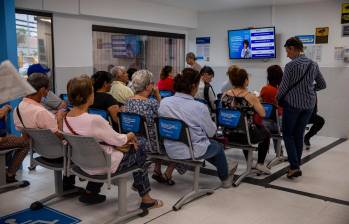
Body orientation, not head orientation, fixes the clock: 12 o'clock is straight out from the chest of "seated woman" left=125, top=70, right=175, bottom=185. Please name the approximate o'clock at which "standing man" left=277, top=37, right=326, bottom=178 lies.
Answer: The standing man is roughly at 1 o'clock from the seated woman.

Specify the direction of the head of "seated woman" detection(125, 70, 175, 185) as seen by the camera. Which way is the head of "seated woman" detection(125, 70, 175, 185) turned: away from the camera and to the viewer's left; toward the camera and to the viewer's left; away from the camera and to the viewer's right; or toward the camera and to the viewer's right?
away from the camera and to the viewer's right

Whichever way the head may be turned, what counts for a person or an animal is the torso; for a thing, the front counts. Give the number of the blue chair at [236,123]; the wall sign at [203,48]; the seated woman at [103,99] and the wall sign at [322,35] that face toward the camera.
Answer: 2

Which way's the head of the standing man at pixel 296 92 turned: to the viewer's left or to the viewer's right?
to the viewer's left

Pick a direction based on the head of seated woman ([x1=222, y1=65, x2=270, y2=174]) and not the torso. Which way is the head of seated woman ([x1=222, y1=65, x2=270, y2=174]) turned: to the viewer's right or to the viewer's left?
to the viewer's right

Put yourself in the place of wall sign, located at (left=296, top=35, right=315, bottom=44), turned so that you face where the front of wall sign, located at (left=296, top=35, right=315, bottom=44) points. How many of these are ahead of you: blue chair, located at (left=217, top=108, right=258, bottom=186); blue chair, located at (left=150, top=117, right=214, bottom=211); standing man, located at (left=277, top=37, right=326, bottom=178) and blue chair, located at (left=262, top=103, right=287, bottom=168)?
4

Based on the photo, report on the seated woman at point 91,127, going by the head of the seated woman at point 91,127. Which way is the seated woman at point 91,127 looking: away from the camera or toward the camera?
away from the camera

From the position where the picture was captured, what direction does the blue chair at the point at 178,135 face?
facing away from the viewer and to the right of the viewer

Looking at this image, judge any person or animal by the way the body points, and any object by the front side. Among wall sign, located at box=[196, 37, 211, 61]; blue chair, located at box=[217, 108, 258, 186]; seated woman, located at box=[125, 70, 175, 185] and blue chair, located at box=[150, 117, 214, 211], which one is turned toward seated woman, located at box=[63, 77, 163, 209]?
the wall sign

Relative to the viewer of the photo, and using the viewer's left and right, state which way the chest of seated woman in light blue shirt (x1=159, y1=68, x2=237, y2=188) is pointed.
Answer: facing away from the viewer and to the right of the viewer
